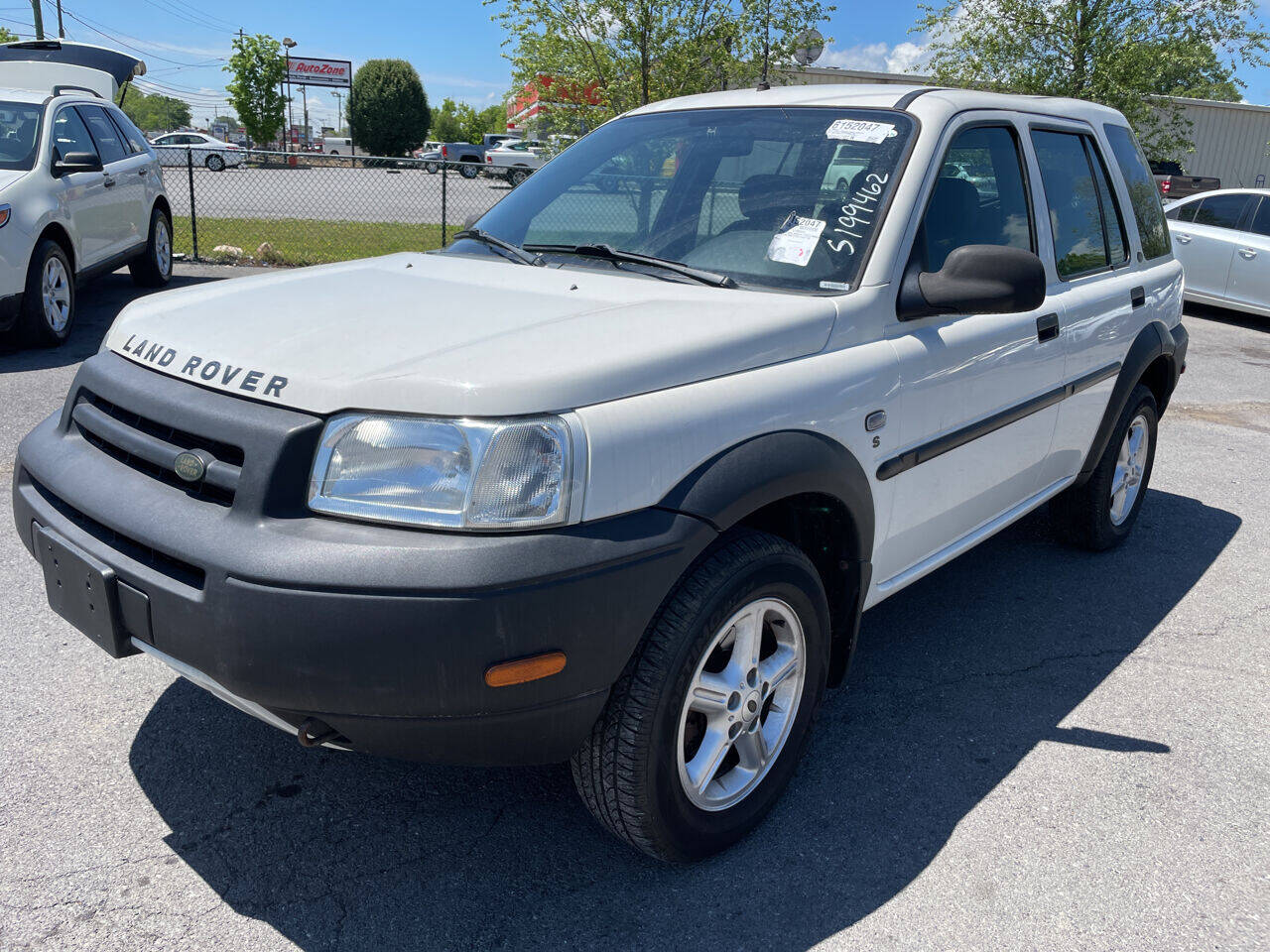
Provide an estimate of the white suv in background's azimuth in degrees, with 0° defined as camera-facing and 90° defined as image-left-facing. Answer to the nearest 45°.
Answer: approximately 45°

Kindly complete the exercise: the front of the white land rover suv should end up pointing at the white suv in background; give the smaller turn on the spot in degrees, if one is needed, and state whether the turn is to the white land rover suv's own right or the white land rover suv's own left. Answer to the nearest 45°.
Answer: approximately 90° to the white land rover suv's own right

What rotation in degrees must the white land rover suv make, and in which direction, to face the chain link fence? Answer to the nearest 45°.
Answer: approximately 135° to its right

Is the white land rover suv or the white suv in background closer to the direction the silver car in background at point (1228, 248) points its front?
the white land rover suv

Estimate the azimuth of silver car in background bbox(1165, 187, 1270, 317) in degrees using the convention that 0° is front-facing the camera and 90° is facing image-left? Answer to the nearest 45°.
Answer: approximately 315°

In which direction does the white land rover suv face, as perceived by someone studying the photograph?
facing the viewer and to the left of the viewer

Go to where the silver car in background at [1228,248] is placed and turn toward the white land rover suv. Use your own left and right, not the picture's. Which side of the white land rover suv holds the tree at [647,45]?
right

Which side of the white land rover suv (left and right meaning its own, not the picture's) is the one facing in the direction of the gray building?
back

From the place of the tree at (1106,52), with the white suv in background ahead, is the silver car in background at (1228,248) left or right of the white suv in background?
left

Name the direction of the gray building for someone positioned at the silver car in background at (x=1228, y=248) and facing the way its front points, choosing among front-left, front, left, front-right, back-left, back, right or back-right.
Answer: back-left

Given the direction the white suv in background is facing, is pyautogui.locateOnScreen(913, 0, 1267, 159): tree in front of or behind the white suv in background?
behind

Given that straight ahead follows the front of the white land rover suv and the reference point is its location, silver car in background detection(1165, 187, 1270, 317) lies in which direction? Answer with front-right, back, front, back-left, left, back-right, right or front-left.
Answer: back

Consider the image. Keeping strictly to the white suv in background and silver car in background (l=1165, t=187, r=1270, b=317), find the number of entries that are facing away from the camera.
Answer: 0

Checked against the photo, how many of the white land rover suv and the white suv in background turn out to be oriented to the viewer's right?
0
